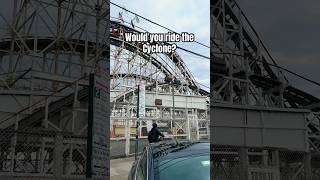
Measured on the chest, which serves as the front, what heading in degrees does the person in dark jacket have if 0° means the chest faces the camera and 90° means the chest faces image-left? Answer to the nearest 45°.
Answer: approximately 180°
